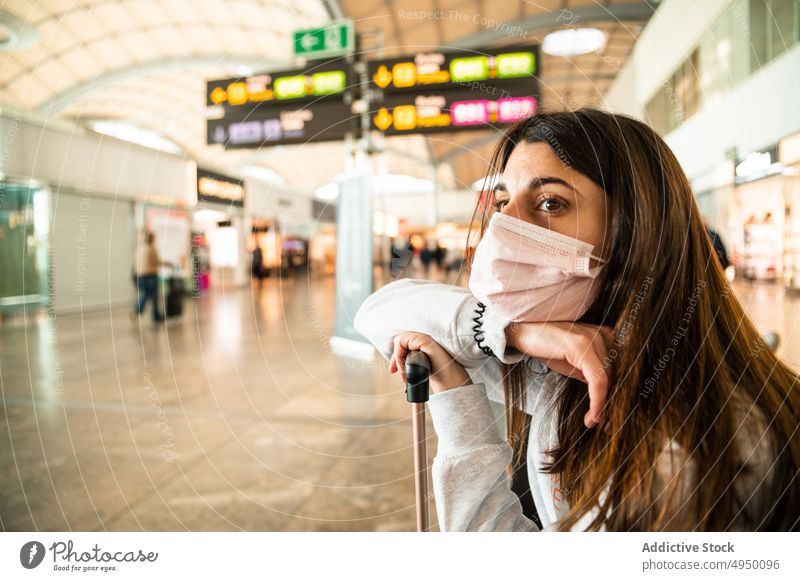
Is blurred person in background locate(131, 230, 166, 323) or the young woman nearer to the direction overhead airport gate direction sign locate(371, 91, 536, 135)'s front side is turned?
the young woman

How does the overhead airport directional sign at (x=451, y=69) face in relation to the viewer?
toward the camera

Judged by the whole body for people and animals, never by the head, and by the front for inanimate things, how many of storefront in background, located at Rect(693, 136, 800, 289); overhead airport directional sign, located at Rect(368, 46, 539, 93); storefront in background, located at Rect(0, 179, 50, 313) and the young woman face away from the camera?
0

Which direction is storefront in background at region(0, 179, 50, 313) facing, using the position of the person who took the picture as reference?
facing the viewer and to the right of the viewer

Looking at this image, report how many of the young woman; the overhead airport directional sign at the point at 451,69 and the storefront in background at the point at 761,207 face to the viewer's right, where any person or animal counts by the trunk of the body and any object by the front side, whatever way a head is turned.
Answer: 0

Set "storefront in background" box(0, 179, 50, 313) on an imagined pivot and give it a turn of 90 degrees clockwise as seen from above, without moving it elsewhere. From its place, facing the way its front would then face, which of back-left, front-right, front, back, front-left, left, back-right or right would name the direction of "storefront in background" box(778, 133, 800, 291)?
front-left

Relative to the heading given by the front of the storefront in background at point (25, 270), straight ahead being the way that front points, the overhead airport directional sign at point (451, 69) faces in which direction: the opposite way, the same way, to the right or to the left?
to the right

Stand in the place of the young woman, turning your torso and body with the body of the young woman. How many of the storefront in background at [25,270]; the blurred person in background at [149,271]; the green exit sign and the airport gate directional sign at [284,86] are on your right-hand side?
4

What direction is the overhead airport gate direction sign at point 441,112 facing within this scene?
toward the camera

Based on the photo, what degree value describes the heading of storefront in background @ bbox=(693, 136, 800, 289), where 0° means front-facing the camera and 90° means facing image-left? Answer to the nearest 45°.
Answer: approximately 45°

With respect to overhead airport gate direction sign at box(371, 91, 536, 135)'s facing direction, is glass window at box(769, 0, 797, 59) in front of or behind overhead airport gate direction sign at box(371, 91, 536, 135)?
in front

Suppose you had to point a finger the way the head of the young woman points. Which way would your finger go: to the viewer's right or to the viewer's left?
to the viewer's left
